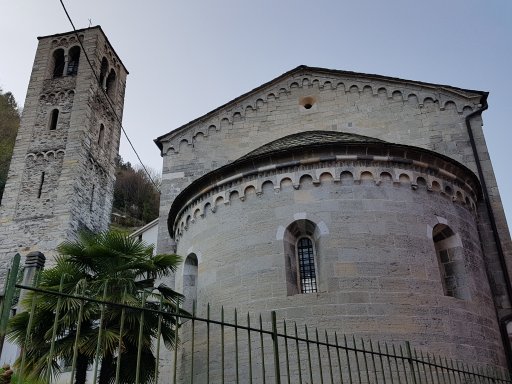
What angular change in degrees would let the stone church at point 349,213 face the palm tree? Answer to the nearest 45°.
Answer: approximately 90° to its left

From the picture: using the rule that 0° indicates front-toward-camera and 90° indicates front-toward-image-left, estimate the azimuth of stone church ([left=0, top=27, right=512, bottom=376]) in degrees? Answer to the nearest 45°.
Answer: approximately 180°

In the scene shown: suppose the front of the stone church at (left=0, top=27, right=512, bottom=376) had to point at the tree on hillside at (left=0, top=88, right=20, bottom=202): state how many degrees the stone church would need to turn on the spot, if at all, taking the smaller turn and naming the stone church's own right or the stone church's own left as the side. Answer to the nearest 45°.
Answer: approximately 45° to the stone church's own left
